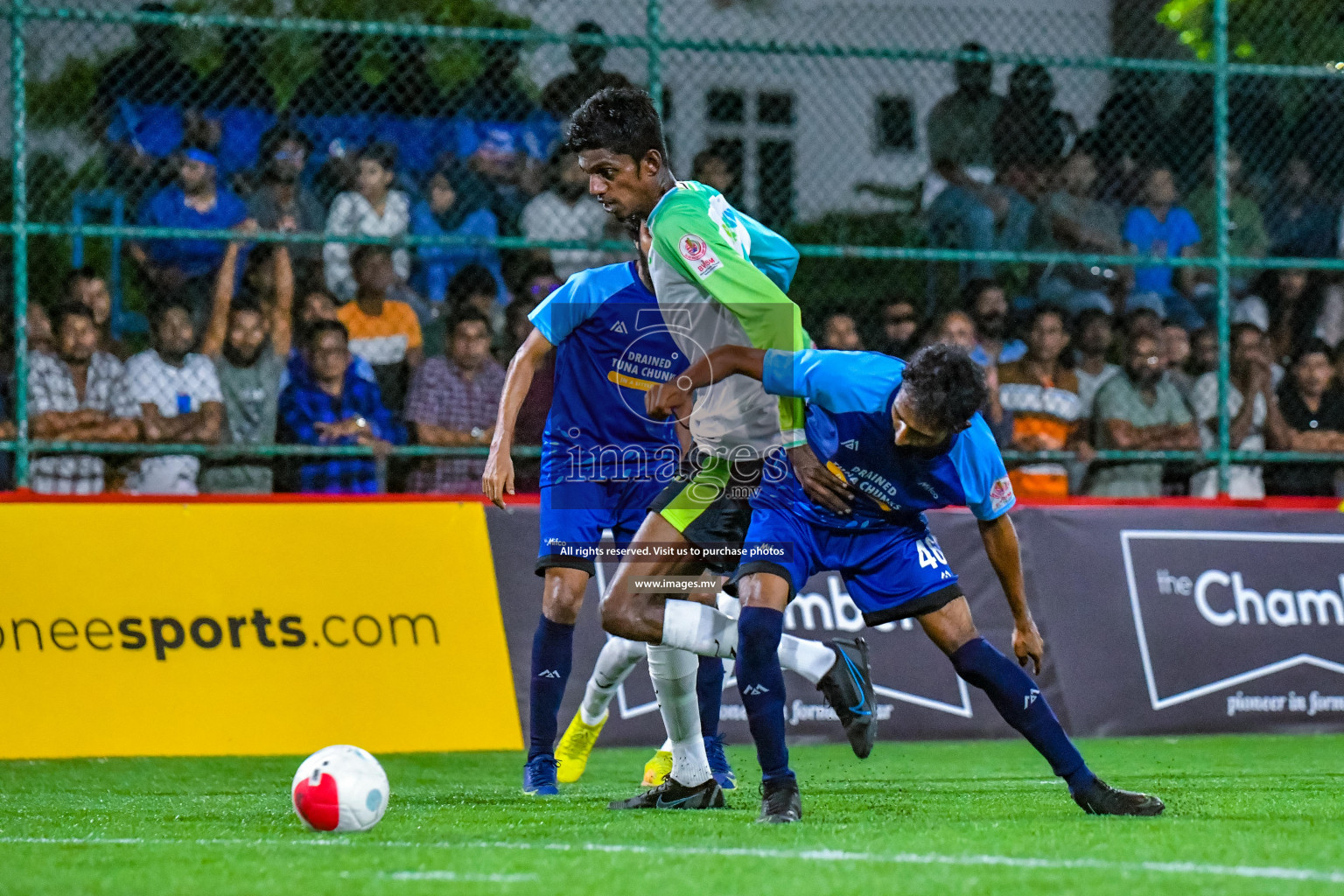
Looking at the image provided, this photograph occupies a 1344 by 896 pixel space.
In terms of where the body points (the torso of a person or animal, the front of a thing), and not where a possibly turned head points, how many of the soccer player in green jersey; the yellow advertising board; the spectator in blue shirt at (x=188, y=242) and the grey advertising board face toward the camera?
3

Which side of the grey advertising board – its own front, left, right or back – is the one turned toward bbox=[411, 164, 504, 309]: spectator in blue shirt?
back

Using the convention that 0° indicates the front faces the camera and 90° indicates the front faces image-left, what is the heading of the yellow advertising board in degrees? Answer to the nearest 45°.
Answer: approximately 0°

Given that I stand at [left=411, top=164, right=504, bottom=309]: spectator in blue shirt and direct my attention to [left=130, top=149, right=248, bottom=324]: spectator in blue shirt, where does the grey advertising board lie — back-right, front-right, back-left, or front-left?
back-left

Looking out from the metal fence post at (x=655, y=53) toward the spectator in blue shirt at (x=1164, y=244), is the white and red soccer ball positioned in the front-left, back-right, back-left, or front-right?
back-right

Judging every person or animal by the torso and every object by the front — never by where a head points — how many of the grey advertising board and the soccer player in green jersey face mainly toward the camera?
1
